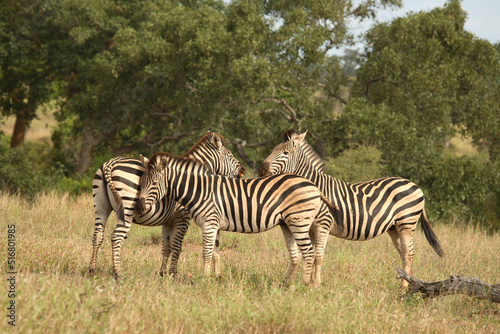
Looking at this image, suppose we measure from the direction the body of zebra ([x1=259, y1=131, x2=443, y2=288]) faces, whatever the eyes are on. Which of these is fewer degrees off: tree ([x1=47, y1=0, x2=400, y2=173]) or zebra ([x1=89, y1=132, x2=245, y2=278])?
the zebra

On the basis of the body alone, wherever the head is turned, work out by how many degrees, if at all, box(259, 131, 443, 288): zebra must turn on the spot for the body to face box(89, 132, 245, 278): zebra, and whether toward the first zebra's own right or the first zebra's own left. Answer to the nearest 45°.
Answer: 0° — it already faces it

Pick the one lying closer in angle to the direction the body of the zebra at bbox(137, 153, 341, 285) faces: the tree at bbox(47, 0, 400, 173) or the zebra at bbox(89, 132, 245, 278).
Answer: the zebra

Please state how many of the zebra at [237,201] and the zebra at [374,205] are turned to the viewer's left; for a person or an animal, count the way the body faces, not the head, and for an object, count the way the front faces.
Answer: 2

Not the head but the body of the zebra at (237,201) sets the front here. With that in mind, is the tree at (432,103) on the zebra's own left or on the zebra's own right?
on the zebra's own right

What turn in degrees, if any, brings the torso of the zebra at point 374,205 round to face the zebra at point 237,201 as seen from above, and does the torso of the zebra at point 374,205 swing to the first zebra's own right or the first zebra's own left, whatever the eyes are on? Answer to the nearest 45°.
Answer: approximately 45° to the first zebra's own left

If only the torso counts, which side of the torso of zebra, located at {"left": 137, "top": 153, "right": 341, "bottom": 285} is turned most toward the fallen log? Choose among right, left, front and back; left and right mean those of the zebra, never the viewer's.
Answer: back

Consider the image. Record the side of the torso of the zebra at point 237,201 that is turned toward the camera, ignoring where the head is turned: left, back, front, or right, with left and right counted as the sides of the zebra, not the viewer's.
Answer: left

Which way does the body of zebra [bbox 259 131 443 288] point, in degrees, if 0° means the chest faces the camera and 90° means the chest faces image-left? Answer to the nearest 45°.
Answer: approximately 90°

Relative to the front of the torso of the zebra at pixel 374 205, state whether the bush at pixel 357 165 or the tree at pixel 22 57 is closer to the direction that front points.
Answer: the tree
